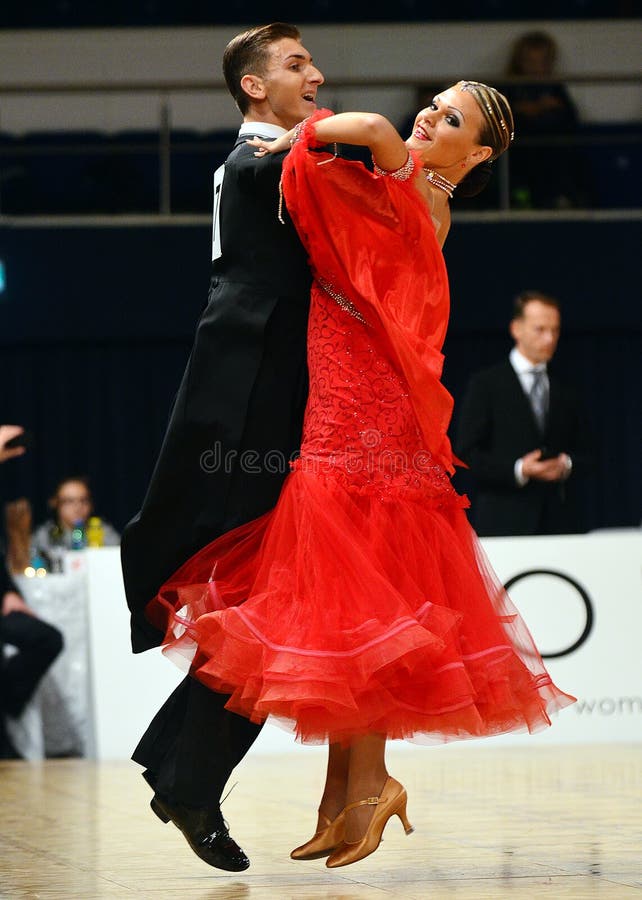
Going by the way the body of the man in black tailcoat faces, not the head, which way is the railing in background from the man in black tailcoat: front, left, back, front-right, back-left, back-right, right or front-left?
left

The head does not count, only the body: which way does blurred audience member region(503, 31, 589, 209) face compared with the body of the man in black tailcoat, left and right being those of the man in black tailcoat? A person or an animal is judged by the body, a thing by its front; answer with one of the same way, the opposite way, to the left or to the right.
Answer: to the right

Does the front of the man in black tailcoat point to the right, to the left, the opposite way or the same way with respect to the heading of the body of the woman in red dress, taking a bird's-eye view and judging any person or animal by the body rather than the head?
the opposite way

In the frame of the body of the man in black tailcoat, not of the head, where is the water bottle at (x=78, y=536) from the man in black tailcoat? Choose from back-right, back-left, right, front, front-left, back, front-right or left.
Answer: left

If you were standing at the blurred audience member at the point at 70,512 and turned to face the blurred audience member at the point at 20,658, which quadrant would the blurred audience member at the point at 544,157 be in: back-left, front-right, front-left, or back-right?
back-left

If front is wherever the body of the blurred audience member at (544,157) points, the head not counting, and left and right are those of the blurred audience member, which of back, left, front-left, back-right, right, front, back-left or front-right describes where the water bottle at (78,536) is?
front-right

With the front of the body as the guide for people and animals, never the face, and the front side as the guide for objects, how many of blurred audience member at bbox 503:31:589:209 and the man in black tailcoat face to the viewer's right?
1

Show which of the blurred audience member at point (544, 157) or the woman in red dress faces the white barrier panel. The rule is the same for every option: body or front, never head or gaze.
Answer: the blurred audience member

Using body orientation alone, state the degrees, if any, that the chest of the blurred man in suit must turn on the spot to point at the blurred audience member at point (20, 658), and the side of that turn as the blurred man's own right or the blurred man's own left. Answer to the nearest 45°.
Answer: approximately 135° to the blurred man's own right

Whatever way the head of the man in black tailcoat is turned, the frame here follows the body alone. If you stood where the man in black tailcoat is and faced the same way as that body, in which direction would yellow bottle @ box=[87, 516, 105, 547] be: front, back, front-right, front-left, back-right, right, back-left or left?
left

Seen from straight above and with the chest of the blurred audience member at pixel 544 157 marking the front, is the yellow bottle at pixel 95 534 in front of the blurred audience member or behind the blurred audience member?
in front

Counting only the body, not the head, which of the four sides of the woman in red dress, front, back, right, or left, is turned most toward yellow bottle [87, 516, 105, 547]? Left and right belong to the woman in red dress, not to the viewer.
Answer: right

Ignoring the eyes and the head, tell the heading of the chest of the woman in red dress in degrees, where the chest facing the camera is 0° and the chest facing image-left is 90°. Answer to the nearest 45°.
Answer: approximately 90°
